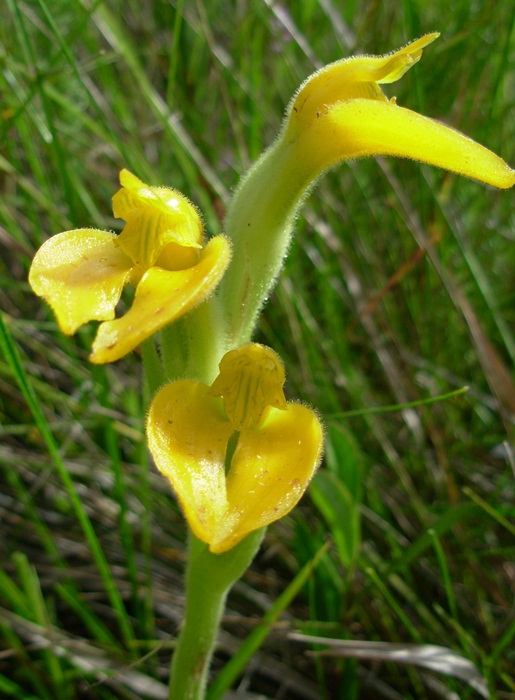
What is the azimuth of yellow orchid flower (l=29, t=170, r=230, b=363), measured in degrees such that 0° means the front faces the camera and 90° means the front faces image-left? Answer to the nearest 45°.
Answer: approximately 45°

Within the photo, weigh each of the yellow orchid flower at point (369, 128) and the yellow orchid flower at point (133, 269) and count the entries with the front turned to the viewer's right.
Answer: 1

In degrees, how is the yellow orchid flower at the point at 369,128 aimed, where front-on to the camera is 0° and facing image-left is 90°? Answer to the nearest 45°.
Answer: approximately 270°

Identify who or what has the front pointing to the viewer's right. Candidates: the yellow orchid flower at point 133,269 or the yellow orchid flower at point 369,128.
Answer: the yellow orchid flower at point 369,128
